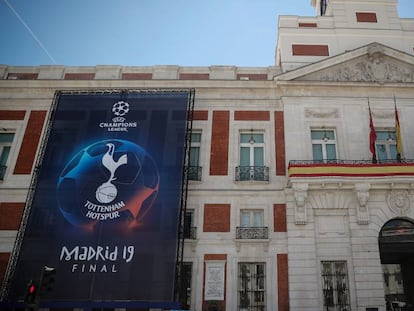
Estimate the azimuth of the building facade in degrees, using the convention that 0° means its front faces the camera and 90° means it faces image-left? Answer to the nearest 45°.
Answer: approximately 0°

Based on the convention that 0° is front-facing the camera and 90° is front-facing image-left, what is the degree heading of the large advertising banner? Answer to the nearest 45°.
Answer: approximately 0°
